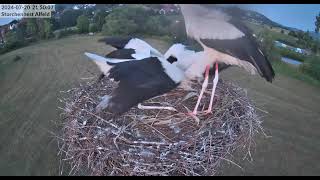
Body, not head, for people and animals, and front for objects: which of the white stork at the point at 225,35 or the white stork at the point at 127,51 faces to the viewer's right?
the white stork at the point at 127,51

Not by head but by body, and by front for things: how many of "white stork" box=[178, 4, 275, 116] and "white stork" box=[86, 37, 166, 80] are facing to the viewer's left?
1

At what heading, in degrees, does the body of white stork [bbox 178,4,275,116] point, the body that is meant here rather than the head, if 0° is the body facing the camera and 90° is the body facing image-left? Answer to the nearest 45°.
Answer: approximately 90°

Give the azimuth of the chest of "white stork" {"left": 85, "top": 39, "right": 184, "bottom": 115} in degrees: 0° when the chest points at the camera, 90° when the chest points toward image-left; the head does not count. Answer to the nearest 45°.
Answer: approximately 270°

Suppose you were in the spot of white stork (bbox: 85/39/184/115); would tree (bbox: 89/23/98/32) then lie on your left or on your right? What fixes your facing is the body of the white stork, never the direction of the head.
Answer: on your left

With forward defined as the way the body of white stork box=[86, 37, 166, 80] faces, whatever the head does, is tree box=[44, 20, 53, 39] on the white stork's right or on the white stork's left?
on the white stork's left
